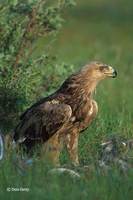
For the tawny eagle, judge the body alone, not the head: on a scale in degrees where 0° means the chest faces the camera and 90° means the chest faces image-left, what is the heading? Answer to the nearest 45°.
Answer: approximately 270°
